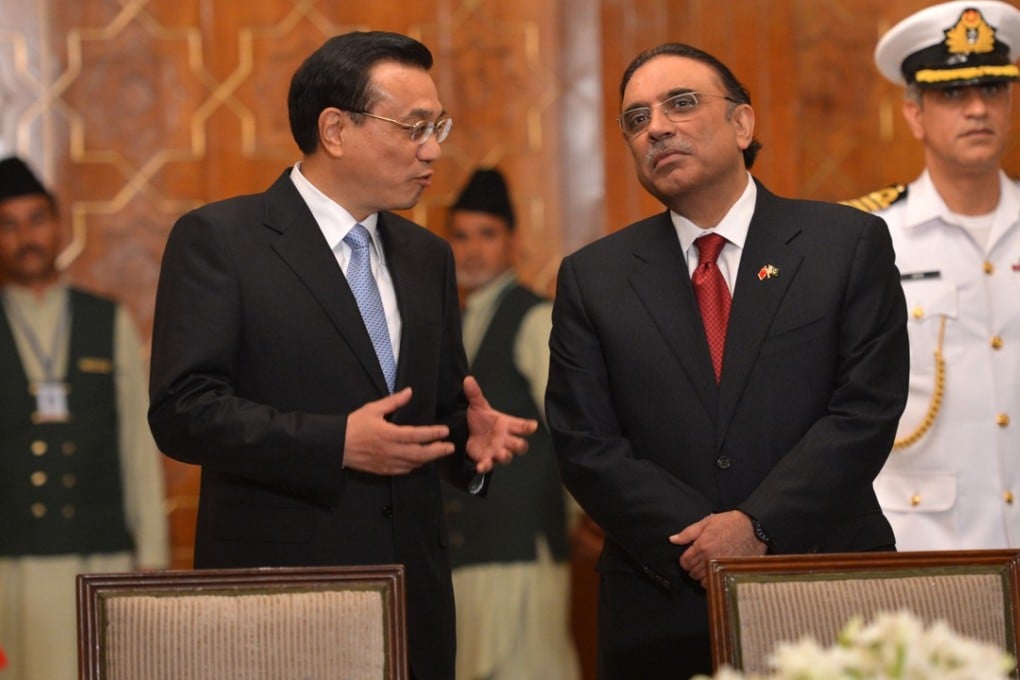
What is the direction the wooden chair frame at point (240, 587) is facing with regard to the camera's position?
facing the viewer

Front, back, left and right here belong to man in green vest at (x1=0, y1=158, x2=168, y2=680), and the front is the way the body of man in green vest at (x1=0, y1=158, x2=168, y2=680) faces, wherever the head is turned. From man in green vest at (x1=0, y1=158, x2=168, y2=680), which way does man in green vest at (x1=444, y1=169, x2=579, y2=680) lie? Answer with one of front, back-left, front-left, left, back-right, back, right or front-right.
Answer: left

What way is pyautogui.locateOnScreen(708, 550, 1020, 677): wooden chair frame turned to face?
toward the camera

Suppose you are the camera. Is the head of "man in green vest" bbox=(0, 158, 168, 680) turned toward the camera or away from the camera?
toward the camera

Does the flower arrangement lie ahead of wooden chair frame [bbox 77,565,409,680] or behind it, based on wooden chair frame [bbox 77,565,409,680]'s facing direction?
ahead

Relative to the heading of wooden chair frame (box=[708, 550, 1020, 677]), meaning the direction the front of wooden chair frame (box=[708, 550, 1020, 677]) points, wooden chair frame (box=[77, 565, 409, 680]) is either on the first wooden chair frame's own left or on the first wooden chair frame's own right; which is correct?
on the first wooden chair frame's own right

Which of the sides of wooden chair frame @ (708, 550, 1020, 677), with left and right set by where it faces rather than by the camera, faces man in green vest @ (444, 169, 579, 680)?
back

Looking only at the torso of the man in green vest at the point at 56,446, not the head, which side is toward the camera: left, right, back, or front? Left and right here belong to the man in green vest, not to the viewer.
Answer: front

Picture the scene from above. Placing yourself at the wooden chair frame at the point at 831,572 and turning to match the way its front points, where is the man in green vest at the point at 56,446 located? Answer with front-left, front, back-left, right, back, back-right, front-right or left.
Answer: back-right

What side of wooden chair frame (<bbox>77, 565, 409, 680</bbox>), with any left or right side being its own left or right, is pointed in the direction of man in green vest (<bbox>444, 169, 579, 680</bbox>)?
back

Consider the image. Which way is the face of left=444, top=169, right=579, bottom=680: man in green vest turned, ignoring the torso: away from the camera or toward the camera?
toward the camera

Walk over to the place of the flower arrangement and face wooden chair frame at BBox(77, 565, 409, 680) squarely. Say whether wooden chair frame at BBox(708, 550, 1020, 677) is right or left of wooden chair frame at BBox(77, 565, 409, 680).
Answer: right

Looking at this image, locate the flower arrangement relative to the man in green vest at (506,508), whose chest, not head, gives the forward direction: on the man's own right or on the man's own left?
on the man's own left

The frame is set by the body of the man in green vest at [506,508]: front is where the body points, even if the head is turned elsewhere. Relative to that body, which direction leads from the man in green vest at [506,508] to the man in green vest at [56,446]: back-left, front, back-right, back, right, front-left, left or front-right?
front-right
